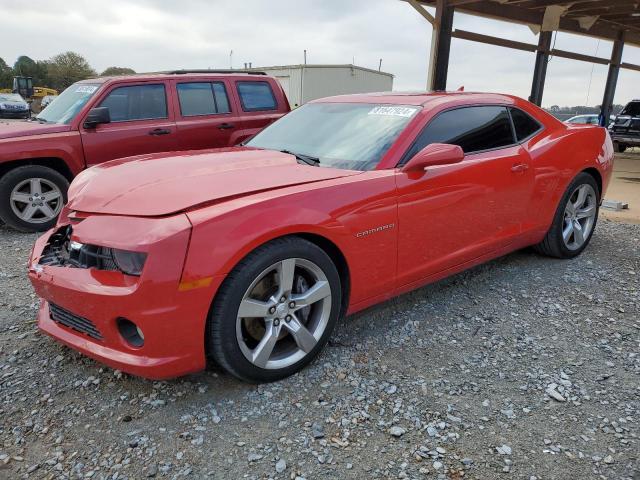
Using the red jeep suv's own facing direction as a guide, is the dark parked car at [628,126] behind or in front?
behind

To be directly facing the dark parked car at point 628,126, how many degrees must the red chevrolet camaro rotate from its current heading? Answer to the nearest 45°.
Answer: approximately 180°

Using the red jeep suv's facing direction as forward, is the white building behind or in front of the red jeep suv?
behind
